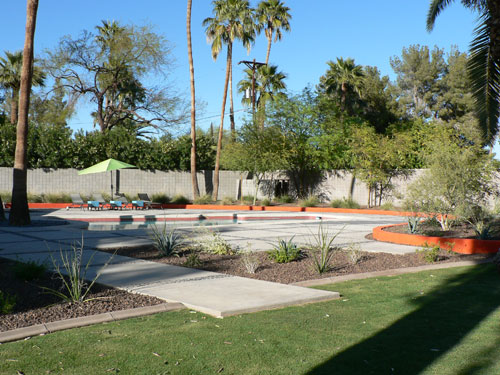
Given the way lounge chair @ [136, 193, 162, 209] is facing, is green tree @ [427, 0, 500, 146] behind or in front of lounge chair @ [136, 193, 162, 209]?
in front

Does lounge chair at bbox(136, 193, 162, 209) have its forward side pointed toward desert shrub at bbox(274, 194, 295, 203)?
no

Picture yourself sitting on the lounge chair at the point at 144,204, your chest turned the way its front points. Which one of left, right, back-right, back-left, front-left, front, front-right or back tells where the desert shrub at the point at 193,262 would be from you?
front-right

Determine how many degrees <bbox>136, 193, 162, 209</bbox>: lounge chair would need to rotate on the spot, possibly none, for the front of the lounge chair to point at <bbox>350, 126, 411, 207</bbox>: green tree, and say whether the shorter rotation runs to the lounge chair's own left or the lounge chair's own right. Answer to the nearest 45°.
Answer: approximately 45° to the lounge chair's own left

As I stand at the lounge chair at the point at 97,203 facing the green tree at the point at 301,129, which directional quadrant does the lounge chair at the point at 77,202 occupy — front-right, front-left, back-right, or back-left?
back-left

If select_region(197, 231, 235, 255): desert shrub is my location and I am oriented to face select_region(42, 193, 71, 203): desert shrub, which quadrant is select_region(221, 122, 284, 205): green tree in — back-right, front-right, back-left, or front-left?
front-right

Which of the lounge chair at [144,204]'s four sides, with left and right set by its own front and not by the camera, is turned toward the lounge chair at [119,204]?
right

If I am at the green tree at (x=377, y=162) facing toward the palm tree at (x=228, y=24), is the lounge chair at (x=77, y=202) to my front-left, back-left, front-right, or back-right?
front-left

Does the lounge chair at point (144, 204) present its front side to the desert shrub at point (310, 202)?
no

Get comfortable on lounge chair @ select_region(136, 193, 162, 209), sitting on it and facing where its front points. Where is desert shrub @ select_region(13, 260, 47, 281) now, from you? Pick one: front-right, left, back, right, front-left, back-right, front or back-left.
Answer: front-right

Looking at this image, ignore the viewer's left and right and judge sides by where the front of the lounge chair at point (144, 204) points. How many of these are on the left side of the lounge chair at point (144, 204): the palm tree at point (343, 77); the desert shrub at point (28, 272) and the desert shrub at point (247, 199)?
2

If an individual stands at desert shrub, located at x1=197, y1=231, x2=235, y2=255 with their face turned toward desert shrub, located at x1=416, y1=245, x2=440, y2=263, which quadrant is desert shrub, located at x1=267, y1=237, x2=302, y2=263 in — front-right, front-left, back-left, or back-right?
front-right

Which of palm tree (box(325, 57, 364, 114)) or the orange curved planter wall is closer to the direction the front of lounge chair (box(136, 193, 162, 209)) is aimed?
the orange curved planter wall

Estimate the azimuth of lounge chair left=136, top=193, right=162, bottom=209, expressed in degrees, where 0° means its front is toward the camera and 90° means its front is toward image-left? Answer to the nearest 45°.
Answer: approximately 315°

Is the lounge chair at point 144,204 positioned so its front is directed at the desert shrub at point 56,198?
no

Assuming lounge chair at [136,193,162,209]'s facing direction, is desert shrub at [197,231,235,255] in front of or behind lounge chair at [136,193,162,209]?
in front

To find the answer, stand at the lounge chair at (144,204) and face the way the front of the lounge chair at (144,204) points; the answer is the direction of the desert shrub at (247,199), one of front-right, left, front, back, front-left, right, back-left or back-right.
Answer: left

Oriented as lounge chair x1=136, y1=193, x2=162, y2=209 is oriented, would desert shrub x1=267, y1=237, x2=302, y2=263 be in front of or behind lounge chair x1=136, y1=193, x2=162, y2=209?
in front
